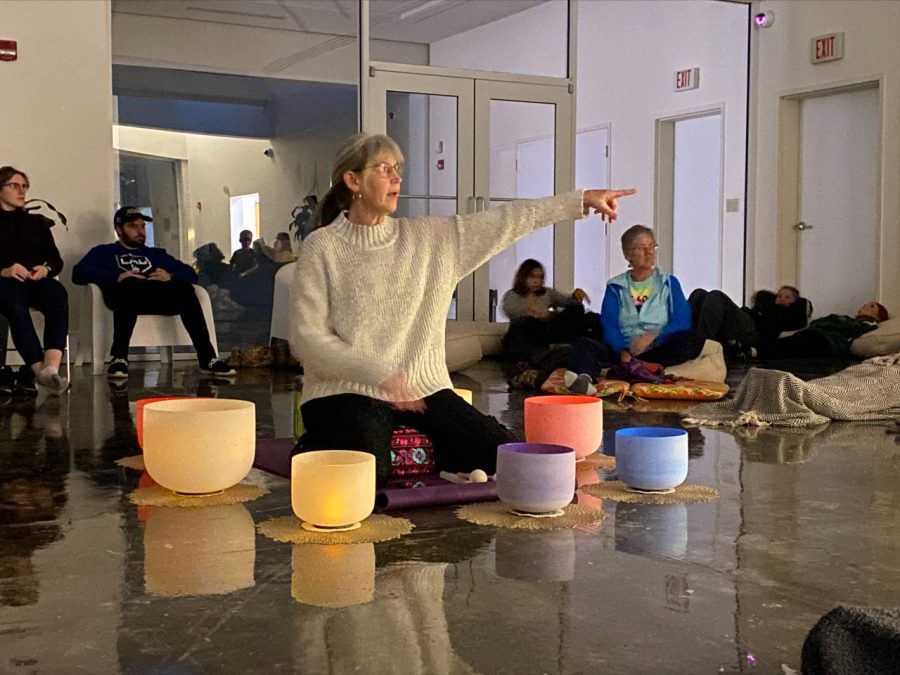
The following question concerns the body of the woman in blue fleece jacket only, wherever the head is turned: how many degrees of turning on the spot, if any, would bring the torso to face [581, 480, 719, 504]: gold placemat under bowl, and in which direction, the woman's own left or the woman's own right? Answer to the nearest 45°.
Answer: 0° — they already face it

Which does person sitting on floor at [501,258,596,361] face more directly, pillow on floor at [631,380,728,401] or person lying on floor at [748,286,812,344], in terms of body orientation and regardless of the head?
the pillow on floor

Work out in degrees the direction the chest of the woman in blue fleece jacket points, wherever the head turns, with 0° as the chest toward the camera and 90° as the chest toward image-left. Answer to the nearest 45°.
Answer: approximately 0°

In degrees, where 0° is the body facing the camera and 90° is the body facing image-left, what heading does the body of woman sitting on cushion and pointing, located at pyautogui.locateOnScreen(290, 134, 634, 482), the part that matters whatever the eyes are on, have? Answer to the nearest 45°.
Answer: approximately 315°

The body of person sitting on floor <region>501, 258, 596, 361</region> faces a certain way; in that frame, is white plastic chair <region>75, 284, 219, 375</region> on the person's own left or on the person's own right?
on the person's own right

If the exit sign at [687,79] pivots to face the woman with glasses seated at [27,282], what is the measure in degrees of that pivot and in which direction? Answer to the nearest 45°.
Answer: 0° — it already faces them

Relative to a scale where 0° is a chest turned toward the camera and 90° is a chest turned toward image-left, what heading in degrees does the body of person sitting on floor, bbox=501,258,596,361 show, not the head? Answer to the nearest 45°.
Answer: approximately 315°

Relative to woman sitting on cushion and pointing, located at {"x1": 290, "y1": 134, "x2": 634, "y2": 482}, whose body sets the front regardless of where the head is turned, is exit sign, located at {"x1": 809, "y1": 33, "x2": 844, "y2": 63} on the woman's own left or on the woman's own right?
on the woman's own left

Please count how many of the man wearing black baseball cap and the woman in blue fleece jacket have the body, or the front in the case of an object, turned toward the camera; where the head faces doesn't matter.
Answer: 2

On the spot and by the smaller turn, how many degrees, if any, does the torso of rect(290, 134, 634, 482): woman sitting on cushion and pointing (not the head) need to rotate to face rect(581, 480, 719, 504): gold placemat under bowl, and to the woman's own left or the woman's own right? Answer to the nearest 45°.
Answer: approximately 45° to the woman's own left

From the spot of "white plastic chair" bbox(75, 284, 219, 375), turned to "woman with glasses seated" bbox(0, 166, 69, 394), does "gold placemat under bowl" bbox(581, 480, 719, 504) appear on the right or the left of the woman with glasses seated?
left
